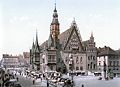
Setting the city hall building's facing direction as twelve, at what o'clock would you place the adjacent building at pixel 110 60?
The adjacent building is roughly at 10 o'clock from the city hall building.
